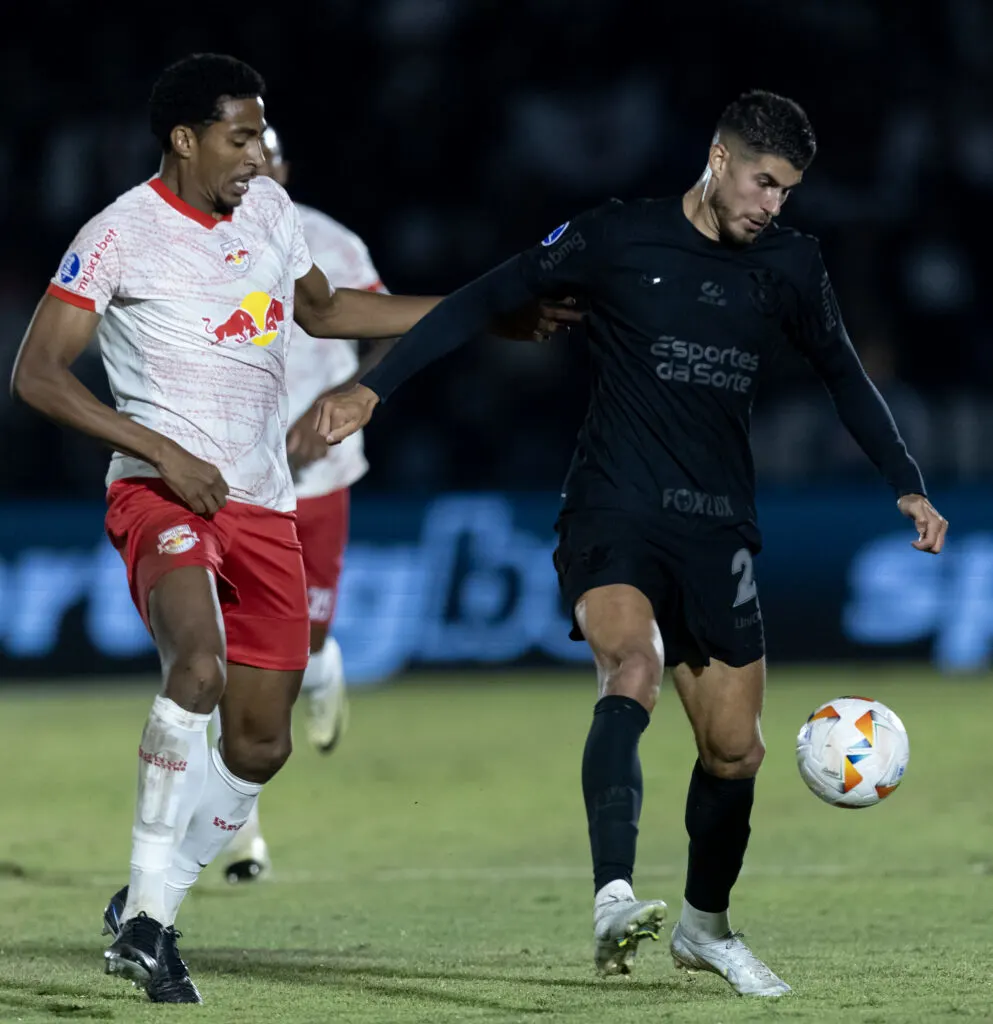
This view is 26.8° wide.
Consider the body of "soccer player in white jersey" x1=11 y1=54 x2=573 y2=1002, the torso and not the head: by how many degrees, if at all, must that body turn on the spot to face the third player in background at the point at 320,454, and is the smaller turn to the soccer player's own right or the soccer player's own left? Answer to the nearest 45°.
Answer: approximately 135° to the soccer player's own left

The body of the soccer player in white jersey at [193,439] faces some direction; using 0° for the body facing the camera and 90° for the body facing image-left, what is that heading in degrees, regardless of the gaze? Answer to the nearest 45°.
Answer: approximately 315°

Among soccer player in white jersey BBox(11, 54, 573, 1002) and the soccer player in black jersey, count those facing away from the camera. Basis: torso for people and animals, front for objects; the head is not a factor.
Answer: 0

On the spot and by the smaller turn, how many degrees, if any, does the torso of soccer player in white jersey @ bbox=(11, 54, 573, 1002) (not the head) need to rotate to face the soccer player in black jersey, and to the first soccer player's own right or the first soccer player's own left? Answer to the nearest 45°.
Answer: approximately 45° to the first soccer player's own left

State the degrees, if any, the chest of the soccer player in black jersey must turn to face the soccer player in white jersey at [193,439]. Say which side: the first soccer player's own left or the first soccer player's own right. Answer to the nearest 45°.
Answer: approximately 135° to the first soccer player's own right

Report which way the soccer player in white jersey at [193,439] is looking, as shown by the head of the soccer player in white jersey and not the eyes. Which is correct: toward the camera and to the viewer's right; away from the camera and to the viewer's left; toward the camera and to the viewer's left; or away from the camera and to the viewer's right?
toward the camera and to the viewer's right

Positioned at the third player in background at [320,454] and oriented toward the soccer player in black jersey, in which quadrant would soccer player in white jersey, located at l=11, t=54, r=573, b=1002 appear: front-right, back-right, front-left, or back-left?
front-right
